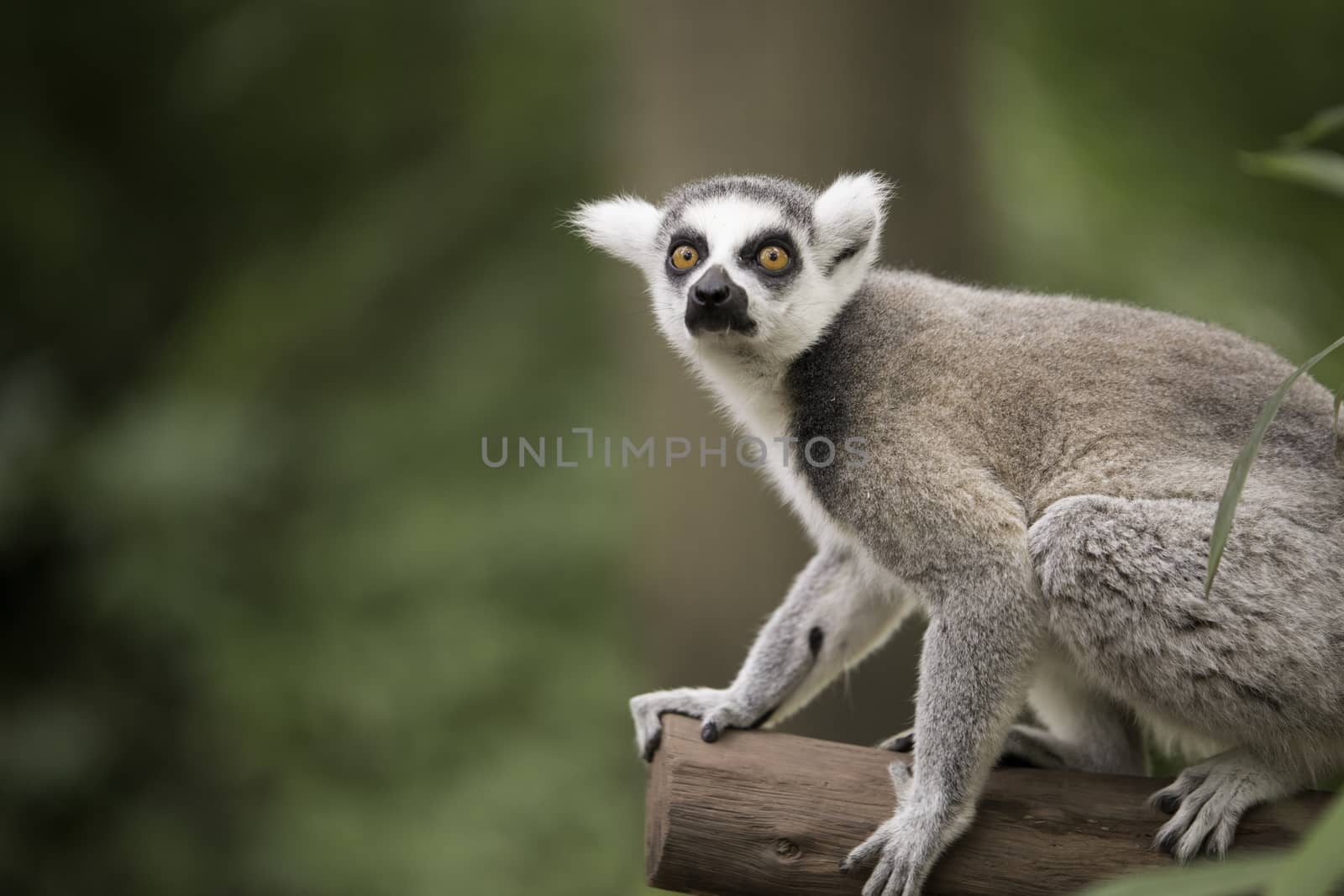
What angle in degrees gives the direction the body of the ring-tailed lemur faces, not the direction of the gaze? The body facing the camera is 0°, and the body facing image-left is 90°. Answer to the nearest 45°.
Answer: approximately 90°
